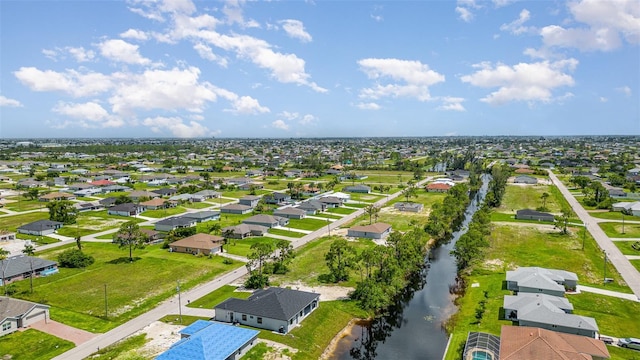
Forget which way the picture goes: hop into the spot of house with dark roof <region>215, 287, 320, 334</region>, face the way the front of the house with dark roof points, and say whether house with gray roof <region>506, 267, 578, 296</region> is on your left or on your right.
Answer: on your right

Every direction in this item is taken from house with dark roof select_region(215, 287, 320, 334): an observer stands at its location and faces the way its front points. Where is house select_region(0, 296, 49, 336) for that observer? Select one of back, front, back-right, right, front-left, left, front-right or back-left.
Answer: front-left

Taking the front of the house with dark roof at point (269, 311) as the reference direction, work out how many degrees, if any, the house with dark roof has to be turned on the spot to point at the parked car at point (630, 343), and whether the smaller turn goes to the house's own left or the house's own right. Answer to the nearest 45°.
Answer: approximately 135° to the house's own right

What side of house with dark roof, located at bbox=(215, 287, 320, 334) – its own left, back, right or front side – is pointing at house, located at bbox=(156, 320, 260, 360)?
left

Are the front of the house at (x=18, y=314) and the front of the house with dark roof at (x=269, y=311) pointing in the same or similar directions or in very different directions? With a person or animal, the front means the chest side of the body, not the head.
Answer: very different directions

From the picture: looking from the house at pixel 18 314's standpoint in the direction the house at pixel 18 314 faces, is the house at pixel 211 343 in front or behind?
in front

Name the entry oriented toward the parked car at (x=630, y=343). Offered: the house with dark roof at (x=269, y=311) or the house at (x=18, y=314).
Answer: the house

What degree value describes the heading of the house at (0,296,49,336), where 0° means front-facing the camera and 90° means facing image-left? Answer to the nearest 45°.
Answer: approximately 315°

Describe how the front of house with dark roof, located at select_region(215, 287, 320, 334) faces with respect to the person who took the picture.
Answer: facing away from the viewer and to the left of the viewer

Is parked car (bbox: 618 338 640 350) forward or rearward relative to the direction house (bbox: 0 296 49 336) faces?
forward
